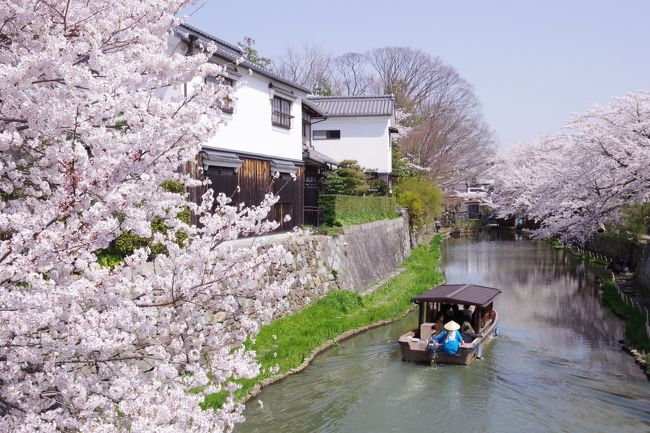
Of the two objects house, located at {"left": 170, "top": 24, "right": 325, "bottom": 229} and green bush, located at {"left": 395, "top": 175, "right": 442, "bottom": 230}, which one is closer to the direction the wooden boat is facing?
the green bush

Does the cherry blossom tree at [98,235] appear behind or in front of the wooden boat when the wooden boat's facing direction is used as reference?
behind

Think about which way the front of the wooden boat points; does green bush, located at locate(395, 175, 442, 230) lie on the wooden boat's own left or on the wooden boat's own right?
on the wooden boat's own left

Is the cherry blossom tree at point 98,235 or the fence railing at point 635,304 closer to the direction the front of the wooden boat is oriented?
the fence railing

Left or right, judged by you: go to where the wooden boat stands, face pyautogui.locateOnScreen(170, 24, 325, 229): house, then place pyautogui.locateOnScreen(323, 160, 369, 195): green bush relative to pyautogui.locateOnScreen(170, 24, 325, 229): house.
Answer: right

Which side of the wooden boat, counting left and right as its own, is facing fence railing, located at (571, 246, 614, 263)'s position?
front

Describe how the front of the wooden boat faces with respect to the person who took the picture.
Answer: facing away from the viewer and to the right of the viewer

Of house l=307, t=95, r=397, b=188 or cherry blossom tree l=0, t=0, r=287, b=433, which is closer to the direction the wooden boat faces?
the house

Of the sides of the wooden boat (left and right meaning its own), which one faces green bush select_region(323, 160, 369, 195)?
front
